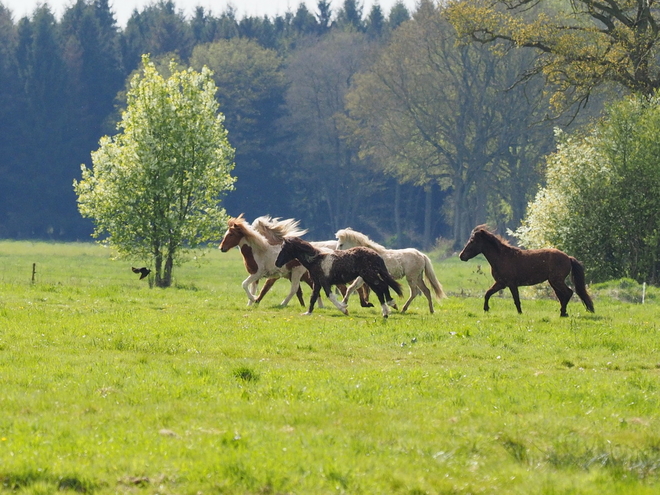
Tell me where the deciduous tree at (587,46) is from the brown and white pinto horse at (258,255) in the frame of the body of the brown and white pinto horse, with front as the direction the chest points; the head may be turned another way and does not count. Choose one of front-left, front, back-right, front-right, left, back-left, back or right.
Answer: back-right

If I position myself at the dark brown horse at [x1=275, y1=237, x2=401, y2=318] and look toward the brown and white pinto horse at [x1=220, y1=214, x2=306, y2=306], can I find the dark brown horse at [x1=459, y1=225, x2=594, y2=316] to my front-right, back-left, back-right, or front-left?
back-right

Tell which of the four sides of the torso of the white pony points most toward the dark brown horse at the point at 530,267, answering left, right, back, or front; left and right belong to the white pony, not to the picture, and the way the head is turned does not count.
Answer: back

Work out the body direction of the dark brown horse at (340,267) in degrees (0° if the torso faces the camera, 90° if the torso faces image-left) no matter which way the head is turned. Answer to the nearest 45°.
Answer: approximately 90°

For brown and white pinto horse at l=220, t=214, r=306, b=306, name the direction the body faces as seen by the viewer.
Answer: to the viewer's left

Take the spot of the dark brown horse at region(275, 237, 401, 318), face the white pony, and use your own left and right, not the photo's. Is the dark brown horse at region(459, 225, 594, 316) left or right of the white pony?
right

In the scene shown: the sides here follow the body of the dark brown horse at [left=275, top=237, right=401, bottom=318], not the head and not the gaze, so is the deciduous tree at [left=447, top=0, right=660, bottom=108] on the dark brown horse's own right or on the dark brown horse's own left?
on the dark brown horse's own right

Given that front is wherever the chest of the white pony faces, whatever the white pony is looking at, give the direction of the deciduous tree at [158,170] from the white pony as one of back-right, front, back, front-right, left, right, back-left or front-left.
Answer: front-right

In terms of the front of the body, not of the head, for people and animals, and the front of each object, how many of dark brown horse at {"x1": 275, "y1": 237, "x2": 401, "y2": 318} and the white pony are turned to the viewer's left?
2

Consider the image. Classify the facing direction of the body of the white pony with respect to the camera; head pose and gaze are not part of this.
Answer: to the viewer's left

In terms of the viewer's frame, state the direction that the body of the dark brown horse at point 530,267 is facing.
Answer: to the viewer's left

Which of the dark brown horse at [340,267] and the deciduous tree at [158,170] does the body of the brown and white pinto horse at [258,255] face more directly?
the deciduous tree

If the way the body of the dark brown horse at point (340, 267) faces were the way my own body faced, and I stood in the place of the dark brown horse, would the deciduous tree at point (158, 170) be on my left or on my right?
on my right
